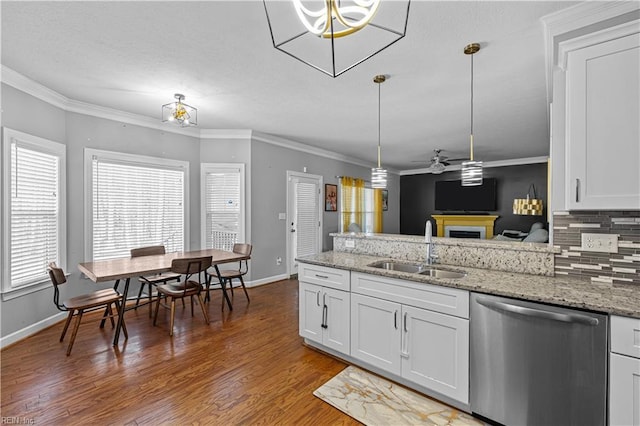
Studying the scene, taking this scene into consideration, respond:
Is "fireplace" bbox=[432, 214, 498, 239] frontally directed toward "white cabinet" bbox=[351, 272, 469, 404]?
yes

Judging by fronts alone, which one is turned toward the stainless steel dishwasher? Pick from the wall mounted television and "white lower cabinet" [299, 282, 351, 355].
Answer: the wall mounted television

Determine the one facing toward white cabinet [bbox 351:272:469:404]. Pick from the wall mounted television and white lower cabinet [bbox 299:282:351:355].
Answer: the wall mounted television

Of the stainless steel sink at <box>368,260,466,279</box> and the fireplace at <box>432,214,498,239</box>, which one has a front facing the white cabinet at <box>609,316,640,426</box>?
the fireplace

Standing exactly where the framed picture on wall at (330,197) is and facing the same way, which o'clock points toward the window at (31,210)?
The window is roughly at 3 o'clock from the framed picture on wall.

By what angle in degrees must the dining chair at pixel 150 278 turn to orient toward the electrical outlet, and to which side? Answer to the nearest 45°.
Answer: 0° — it already faces it

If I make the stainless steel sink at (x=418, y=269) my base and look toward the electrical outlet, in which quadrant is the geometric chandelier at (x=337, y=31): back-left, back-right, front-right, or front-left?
back-right

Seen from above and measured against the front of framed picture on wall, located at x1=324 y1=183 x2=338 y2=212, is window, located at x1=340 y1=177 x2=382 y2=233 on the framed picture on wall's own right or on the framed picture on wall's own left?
on the framed picture on wall's own left

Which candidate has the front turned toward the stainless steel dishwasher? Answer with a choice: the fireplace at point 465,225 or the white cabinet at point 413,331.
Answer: the fireplace

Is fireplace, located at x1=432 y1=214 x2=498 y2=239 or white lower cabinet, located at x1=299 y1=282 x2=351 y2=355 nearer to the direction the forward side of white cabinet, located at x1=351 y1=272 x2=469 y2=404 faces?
the white lower cabinet

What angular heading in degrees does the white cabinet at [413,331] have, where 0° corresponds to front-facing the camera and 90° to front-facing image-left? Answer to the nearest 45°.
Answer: approximately 45°
